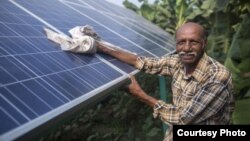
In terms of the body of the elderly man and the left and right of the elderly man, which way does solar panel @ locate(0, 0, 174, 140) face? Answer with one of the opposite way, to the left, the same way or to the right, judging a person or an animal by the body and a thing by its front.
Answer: to the left

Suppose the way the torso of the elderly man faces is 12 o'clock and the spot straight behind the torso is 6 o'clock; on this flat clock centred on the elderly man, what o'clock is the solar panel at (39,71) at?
The solar panel is roughly at 1 o'clock from the elderly man.

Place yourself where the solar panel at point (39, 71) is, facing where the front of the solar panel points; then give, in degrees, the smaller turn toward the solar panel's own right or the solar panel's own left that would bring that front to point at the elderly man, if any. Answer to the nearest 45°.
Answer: approximately 45° to the solar panel's own left

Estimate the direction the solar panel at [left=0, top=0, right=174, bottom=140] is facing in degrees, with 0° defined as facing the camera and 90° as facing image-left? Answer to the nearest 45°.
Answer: approximately 315°

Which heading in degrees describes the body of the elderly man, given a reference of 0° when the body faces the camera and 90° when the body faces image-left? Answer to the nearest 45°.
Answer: approximately 45°
